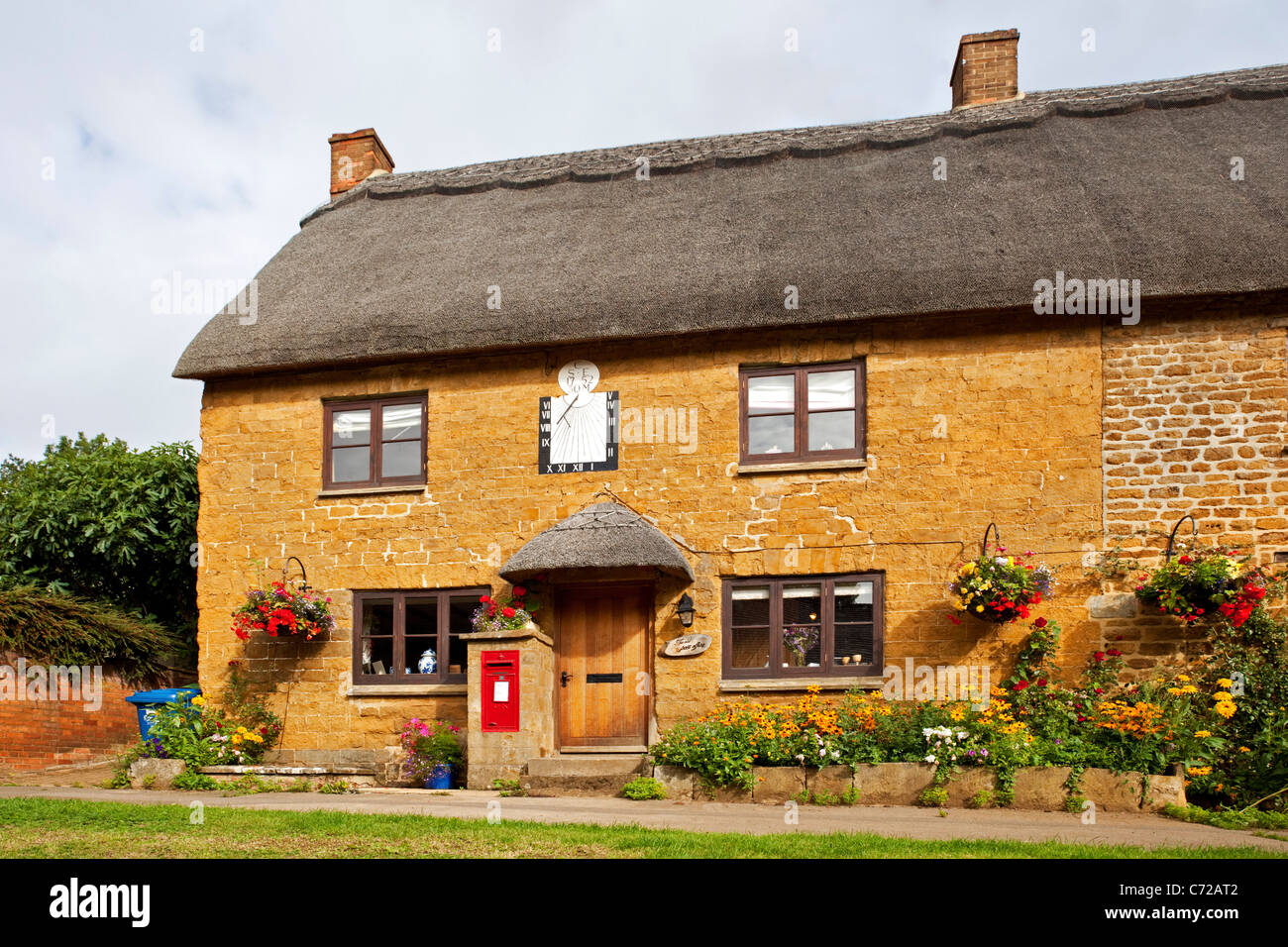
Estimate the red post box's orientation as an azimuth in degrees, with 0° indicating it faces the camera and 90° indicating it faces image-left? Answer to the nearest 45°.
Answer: approximately 0°

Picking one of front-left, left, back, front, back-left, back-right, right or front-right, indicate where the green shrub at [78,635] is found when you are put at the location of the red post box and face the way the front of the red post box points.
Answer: back-right

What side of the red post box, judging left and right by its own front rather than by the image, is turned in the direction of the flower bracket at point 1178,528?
left

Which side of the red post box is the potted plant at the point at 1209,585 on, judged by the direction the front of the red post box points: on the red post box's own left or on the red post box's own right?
on the red post box's own left

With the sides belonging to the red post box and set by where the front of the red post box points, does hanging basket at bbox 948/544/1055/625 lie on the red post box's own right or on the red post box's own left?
on the red post box's own left

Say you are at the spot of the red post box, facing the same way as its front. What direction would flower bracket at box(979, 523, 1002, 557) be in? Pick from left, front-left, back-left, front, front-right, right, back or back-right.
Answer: left

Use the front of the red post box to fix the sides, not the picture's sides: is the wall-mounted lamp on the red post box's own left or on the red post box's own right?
on the red post box's own left

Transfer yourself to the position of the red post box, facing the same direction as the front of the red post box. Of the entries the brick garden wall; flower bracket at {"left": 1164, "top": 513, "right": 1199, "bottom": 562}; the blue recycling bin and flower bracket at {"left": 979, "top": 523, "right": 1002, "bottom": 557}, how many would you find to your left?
2
